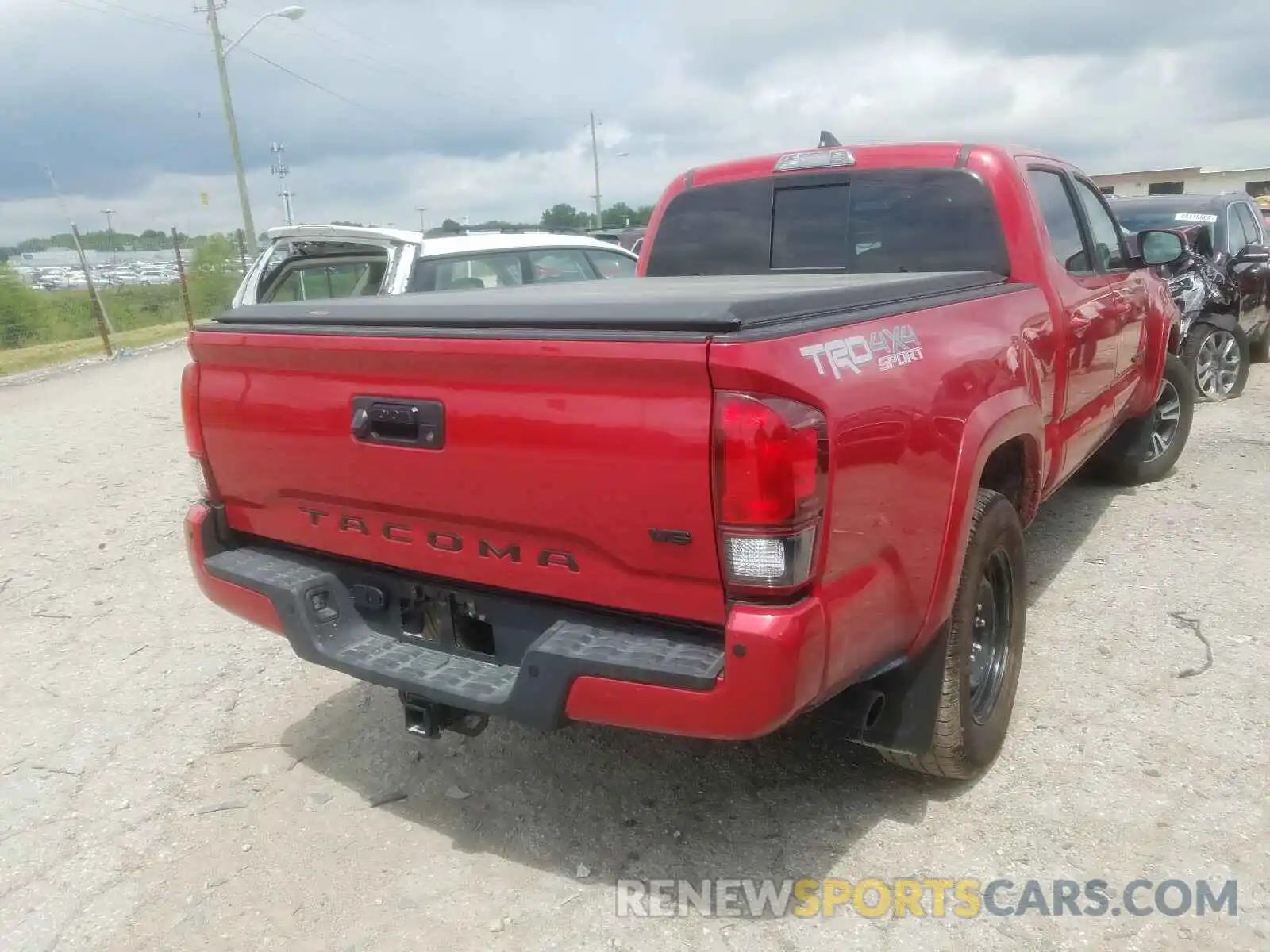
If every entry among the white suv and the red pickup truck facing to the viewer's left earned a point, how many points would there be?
0

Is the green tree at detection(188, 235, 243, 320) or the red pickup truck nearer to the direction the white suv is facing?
the green tree

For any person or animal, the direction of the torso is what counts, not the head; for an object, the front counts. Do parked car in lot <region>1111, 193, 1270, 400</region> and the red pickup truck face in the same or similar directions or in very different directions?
very different directions

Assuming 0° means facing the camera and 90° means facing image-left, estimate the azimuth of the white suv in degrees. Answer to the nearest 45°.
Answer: approximately 225°

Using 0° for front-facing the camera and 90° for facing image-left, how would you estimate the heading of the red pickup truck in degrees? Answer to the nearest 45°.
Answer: approximately 225°

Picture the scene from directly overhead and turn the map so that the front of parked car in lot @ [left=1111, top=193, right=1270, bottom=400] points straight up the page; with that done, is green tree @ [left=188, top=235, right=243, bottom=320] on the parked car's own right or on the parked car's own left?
on the parked car's own right

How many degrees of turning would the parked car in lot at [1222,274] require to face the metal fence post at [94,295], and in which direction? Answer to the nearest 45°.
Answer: approximately 45° to its right

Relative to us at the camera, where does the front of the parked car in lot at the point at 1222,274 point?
facing the viewer and to the left of the viewer

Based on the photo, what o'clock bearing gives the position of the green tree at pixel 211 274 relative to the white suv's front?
The green tree is roughly at 10 o'clock from the white suv.
